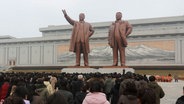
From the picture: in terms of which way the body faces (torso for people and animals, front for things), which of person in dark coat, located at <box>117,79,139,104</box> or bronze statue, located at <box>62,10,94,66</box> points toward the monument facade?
the person in dark coat

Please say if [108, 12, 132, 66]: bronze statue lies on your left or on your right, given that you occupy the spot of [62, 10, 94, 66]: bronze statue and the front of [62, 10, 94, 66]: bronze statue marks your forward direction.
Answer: on your left

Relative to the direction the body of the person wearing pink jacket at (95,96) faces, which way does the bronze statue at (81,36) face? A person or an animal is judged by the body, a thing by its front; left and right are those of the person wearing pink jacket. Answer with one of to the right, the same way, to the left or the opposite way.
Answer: the opposite way

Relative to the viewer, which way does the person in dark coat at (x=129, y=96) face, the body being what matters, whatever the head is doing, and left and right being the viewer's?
facing away from the viewer

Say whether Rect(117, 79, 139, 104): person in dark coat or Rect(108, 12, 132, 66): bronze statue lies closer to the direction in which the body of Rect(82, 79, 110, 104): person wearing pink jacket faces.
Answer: the bronze statue

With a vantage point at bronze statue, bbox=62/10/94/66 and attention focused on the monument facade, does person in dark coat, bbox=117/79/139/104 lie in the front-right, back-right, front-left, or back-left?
back-right

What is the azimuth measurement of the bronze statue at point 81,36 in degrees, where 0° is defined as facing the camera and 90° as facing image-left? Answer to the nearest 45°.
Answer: approximately 0°

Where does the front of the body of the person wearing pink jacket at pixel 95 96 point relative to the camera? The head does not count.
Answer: away from the camera

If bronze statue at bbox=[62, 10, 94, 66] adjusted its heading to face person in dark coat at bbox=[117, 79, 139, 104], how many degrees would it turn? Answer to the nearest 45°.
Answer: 0° — it already faces them

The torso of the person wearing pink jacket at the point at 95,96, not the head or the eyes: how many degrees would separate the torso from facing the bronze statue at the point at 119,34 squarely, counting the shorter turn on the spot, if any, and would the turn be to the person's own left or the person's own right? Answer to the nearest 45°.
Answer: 0° — they already face it

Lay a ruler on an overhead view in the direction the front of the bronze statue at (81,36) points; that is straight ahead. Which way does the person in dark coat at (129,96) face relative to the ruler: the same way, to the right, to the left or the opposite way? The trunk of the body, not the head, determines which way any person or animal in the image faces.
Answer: the opposite way

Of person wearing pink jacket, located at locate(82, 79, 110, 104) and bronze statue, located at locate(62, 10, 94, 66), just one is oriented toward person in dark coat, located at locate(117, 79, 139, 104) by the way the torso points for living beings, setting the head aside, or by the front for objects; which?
the bronze statue
